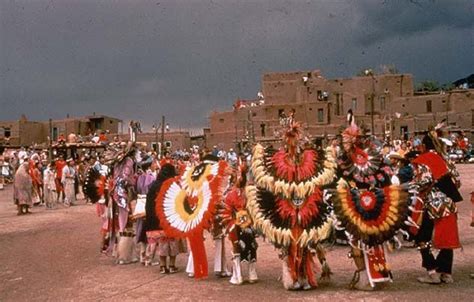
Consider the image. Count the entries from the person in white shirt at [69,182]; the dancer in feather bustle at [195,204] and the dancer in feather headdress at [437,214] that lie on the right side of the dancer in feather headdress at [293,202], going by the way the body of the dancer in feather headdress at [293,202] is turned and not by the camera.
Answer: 1

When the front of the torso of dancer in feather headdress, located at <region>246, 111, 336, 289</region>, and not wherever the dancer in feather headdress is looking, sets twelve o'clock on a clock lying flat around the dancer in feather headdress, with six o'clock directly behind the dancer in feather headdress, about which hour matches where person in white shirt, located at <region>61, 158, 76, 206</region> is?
The person in white shirt is roughly at 11 o'clock from the dancer in feather headdress.

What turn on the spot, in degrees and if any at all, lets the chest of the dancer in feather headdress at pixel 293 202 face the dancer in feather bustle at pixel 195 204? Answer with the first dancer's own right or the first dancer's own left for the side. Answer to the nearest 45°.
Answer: approximately 45° to the first dancer's own left

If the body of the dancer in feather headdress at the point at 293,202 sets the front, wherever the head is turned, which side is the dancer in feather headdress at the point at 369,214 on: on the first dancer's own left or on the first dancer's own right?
on the first dancer's own right

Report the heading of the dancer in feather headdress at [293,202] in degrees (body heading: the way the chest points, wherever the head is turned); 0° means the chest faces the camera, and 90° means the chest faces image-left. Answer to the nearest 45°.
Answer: approximately 180°

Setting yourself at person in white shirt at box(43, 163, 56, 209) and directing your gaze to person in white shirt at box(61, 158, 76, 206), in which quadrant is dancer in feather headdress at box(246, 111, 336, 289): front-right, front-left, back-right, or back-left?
back-right

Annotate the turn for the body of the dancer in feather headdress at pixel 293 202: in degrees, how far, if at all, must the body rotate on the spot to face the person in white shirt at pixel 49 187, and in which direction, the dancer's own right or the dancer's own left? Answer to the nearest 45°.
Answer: approximately 45° to the dancer's own left

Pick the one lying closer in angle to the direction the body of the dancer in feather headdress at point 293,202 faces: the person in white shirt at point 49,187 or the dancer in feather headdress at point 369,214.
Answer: the person in white shirt

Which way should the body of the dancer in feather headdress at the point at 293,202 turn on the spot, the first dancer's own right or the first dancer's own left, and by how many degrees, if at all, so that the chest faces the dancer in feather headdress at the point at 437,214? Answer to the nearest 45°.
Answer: approximately 90° to the first dancer's own right
